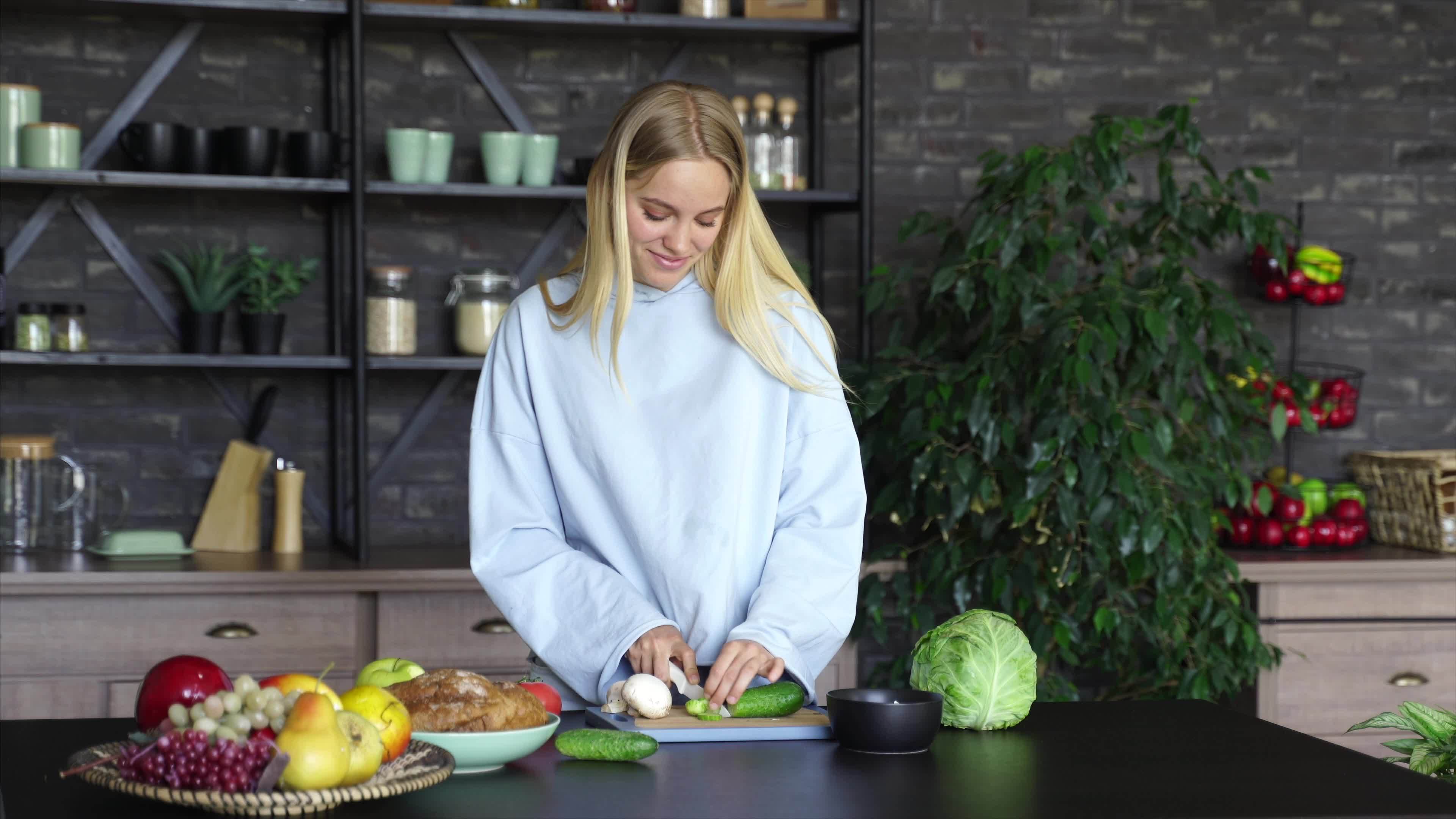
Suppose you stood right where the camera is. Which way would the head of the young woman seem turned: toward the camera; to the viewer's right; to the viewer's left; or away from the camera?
toward the camera

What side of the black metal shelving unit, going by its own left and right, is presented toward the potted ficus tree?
left

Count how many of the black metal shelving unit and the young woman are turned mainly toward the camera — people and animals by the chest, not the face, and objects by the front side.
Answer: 2

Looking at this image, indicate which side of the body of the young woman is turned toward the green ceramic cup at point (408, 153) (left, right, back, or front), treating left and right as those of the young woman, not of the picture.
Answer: back

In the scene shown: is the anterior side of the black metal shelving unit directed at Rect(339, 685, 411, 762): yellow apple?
yes

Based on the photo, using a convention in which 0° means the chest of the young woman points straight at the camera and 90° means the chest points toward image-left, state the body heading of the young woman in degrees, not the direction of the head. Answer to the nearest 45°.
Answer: approximately 0°

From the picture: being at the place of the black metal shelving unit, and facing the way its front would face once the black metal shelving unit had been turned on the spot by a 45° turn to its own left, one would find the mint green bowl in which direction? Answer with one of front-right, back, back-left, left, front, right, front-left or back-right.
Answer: front-right

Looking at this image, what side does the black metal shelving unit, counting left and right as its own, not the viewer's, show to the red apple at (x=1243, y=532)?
left

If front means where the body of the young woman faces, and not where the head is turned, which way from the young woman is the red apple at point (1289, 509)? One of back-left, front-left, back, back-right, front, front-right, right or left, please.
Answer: back-left

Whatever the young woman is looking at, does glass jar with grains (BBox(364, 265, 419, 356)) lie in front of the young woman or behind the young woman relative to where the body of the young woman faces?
behind

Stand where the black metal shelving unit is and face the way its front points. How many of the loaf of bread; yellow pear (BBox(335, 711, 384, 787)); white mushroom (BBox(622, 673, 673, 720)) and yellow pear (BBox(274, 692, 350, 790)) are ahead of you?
4

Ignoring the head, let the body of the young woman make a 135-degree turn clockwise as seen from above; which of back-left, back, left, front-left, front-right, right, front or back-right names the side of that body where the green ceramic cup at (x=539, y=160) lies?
front-right

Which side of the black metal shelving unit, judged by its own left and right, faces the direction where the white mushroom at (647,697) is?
front

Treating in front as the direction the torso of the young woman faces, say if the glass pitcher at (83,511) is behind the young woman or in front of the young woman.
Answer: behind

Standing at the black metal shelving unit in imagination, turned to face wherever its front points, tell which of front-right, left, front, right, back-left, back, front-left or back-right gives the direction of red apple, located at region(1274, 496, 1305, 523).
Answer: left

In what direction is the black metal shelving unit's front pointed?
toward the camera

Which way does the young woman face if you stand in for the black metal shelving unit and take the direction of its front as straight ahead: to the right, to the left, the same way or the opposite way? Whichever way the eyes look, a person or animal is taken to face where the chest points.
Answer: the same way

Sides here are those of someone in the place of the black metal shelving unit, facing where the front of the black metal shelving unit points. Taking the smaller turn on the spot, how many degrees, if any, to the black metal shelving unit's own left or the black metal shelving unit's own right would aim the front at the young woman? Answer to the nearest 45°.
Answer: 0° — it already faces them
